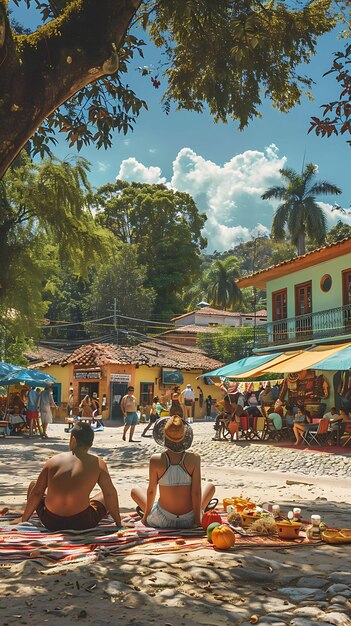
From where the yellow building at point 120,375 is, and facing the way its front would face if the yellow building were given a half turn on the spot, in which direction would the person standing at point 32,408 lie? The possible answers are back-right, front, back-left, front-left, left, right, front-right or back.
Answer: back

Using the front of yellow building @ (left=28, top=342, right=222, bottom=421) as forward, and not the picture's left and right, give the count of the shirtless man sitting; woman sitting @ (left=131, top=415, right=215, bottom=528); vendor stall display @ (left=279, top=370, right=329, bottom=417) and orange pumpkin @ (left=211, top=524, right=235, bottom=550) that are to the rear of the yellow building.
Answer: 0

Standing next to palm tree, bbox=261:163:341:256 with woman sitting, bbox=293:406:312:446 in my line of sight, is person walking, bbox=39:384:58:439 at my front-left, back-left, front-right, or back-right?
front-right

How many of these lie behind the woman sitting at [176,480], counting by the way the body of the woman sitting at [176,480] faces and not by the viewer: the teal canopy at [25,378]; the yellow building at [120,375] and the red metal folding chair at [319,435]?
0

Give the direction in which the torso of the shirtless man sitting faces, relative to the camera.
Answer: away from the camera

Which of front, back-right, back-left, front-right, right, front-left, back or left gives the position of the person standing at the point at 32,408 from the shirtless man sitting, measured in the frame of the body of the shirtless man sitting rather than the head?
front

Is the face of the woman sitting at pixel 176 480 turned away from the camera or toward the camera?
away from the camera

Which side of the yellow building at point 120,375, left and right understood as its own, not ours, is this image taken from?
front

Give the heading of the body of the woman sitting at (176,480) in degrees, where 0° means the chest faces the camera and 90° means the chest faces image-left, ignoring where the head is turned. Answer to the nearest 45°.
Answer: approximately 180°

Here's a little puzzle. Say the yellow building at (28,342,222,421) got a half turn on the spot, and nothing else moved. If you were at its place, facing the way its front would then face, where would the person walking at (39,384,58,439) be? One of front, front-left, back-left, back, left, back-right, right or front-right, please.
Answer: back

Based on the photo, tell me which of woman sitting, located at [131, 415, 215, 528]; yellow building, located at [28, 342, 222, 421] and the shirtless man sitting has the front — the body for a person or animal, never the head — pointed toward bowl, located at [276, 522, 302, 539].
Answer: the yellow building

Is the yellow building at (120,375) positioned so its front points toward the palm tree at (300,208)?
no

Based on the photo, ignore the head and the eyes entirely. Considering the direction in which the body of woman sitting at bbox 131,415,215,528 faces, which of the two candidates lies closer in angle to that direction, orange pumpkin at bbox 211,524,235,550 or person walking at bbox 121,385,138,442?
the person walking

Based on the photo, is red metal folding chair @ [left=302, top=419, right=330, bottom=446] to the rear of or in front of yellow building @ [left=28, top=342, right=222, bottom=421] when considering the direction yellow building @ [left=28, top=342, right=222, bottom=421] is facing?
in front

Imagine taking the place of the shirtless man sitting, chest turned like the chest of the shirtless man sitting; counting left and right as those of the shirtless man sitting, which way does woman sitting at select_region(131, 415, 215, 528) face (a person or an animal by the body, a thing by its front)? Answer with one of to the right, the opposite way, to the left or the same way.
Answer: the same way

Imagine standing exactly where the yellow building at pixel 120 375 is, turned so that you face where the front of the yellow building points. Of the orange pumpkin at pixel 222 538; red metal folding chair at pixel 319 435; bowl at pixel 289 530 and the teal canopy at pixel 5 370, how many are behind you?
0

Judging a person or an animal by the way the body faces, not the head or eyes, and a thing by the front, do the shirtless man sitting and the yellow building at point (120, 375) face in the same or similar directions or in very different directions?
very different directions

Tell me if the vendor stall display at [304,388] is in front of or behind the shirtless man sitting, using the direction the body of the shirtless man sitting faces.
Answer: in front

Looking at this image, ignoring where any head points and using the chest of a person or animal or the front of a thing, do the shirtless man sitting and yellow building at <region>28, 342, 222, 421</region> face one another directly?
yes

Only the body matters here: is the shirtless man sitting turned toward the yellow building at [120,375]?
yes

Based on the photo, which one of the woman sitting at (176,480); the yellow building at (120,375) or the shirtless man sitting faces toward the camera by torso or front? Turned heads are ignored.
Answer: the yellow building
